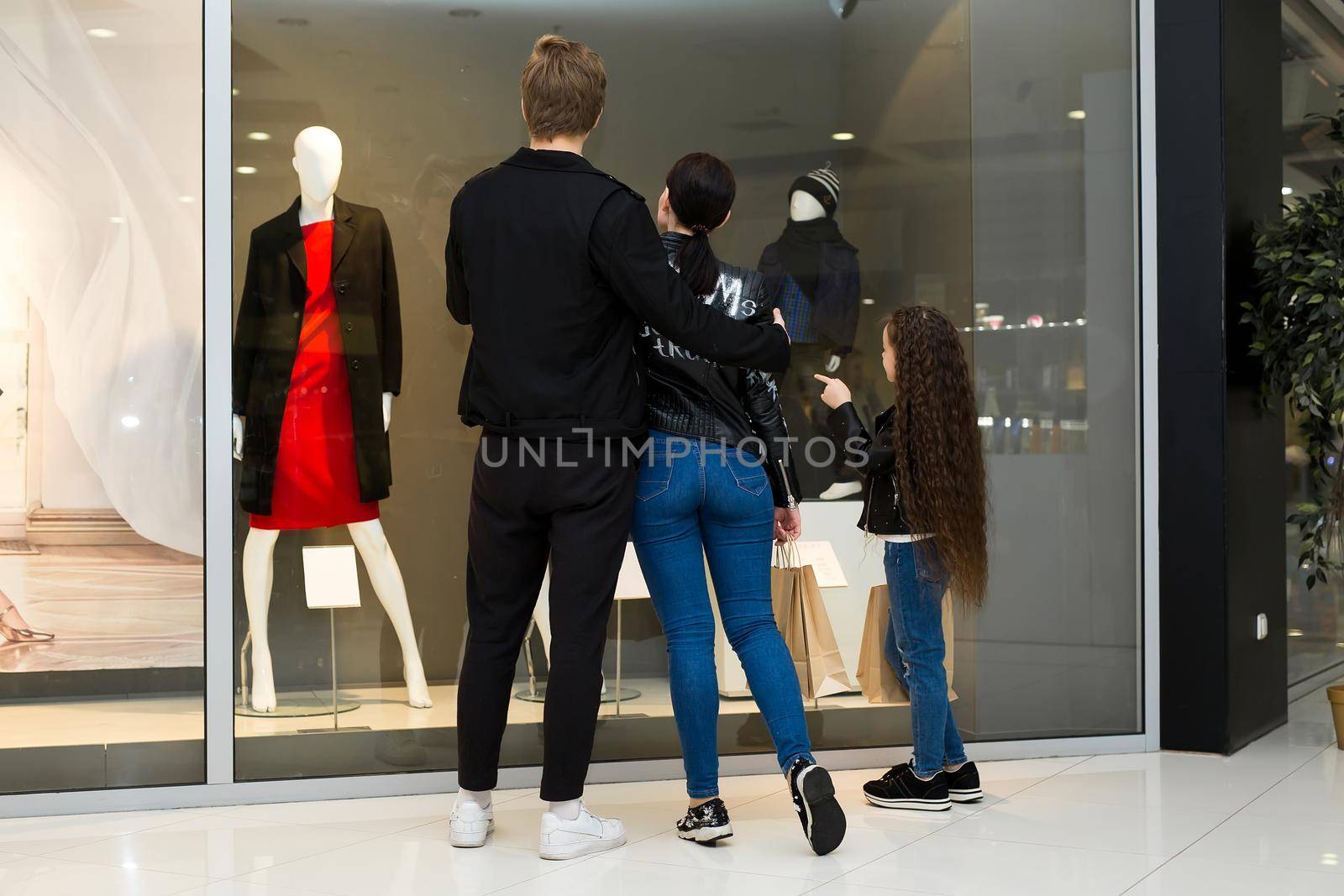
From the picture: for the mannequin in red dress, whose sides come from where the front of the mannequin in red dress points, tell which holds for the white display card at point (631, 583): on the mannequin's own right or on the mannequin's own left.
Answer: on the mannequin's own left

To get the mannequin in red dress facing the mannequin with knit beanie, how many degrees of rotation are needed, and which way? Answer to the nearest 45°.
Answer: approximately 90° to its left

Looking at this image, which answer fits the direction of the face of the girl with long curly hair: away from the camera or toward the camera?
away from the camera

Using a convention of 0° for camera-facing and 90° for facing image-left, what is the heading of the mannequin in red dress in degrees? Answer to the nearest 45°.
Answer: approximately 0°

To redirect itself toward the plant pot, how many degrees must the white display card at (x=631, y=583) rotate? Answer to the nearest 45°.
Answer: approximately 90° to its left

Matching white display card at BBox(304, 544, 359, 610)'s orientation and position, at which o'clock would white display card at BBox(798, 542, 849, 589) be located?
white display card at BBox(798, 542, 849, 589) is roughly at 9 o'clock from white display card at BBox(304, 544, 359, 610).

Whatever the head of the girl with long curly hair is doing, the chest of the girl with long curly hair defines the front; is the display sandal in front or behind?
in front

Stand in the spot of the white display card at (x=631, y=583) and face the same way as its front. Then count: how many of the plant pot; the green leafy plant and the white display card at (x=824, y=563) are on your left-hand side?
3

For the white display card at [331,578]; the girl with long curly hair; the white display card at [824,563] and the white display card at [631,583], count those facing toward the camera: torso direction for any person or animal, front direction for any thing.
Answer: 3

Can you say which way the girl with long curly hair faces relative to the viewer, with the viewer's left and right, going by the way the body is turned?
facing to the left of the viewer

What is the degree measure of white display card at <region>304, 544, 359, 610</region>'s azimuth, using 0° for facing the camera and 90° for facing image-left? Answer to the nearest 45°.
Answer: approximately 0°
